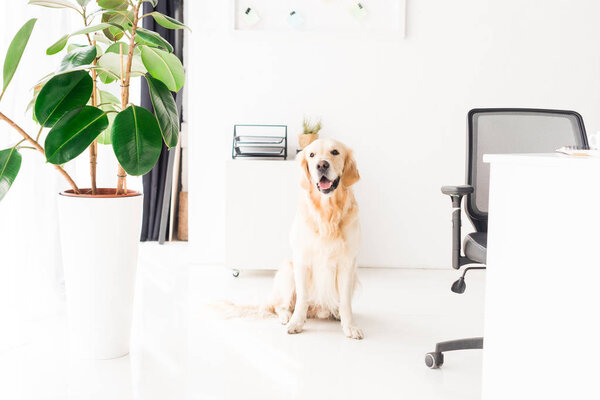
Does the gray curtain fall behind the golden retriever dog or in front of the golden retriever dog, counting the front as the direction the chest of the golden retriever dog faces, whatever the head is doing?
behind

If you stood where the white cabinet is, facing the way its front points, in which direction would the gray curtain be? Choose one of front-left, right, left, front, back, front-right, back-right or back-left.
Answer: back-right

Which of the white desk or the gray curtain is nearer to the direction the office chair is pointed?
the white desk

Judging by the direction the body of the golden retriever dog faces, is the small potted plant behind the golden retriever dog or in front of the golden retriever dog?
behind

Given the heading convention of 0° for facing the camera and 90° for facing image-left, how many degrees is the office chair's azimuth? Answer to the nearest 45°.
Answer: approximately 0°

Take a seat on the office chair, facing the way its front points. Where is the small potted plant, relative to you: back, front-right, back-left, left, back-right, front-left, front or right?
back-right

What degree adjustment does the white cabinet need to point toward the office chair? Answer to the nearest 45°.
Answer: approximately 45° to its left

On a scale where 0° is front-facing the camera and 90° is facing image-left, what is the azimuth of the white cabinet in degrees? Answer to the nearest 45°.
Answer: approximately 0°

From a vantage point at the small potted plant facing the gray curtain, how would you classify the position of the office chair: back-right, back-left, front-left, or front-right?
back-left

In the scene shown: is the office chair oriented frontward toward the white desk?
yes
